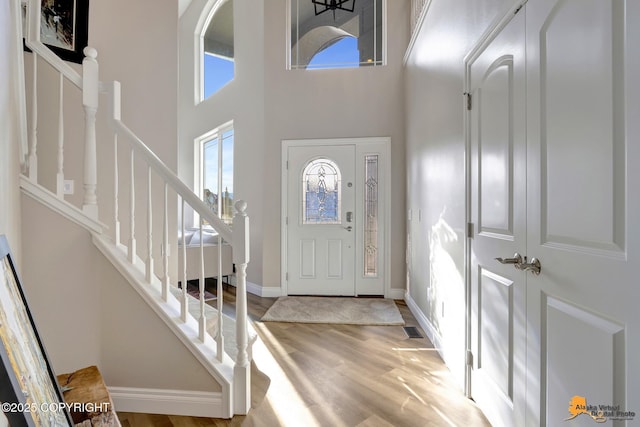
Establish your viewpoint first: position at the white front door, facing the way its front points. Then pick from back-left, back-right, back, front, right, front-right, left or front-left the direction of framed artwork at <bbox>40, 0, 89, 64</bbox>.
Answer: front-right

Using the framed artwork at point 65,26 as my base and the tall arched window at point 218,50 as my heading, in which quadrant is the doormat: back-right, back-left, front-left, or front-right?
front-right

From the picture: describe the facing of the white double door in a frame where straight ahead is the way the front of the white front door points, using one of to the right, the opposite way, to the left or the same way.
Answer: to the right

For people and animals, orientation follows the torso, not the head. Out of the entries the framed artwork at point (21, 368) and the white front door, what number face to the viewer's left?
0

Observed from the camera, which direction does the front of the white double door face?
facing the viewer and to the left of the viewer

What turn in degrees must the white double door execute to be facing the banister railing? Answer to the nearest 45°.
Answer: approximately 45° to its right

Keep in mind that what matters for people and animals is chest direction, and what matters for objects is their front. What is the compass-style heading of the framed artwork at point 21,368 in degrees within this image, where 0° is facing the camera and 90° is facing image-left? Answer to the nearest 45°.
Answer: approximately 315°

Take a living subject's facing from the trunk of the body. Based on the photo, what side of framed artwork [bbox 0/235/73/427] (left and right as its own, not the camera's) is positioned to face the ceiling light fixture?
left

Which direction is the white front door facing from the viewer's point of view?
toward the camera

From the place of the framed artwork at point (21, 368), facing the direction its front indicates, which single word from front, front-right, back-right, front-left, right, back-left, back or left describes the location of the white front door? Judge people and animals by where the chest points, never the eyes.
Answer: left

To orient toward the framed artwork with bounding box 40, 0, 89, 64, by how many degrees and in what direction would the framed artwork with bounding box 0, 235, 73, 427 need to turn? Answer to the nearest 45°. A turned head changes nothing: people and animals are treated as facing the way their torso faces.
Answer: approximately 135° to its left

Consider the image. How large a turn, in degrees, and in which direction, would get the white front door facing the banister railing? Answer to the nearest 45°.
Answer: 0° — it already faces it

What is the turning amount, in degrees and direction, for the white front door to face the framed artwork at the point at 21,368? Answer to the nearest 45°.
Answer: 0° — it already faces it
